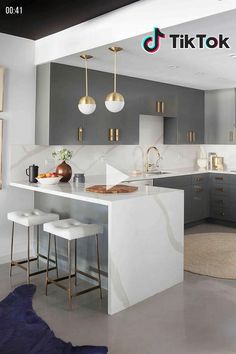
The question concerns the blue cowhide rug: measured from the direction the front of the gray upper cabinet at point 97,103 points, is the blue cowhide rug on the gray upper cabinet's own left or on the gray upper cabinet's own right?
on the gray upper cabinet's own right

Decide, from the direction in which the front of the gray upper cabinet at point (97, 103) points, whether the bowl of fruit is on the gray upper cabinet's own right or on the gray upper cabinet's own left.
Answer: on the gray upper cabinet's own right

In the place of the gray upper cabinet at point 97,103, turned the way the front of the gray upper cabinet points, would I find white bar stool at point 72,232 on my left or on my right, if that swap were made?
on my right

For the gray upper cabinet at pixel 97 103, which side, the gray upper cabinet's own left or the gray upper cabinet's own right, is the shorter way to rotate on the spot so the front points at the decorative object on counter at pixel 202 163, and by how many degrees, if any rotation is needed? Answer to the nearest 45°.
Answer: approximately 90° to the gray upper cabinet's own left

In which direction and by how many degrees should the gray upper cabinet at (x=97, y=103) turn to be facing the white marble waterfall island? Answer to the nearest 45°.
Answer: approximately 45° to its right

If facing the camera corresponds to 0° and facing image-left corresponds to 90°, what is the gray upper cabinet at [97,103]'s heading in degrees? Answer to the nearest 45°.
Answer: approximately 315°

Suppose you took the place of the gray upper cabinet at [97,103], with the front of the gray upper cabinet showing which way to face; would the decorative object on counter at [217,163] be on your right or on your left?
on your left
